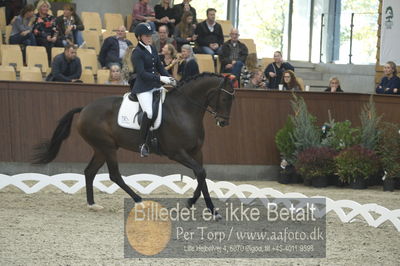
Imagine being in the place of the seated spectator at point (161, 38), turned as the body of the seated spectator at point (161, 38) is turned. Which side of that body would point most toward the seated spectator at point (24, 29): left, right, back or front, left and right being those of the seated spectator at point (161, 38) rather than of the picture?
right

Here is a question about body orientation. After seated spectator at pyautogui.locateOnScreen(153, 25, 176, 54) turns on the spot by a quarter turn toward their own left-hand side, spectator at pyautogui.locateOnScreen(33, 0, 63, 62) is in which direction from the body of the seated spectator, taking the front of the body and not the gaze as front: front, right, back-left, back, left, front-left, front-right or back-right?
back

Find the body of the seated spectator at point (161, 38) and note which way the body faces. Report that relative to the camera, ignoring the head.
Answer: toward the camera

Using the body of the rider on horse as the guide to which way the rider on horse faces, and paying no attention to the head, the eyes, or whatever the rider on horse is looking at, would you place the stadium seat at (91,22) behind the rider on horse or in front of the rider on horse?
behind

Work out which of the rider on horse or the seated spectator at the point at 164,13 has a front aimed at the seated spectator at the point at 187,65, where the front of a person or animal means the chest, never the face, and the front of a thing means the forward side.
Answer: the seated spectator at the point at 164,13

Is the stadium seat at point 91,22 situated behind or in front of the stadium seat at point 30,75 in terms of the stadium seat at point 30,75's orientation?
behind

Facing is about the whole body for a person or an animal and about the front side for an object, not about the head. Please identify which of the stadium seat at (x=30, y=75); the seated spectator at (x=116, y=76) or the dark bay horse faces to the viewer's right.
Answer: the dark bay horse

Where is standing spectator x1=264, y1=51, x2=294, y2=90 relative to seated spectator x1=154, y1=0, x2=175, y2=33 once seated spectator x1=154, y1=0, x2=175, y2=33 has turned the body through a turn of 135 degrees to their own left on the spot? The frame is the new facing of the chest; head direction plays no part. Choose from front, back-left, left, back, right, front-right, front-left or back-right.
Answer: right

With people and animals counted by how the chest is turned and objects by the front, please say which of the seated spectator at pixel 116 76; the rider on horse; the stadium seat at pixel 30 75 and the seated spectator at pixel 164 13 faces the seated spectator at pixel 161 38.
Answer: the seated spectator at pixel 164 13

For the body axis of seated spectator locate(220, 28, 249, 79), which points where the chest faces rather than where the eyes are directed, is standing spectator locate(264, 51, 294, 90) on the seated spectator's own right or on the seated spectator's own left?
on the seated spectator's own left

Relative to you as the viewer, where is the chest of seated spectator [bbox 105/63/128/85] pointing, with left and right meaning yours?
facing the viewer

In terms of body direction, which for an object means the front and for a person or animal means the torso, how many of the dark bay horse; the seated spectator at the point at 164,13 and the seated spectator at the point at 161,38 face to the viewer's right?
1

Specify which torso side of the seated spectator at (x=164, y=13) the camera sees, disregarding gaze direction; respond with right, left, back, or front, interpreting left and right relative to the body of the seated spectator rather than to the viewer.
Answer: front

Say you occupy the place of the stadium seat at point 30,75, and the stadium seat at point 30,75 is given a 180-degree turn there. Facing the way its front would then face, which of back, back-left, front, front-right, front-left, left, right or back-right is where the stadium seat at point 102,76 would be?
right

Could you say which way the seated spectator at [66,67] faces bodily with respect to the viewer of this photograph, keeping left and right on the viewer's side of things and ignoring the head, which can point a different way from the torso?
facing the viewer and to the right of the viewer

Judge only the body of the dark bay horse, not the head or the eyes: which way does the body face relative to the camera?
to the viewer's right

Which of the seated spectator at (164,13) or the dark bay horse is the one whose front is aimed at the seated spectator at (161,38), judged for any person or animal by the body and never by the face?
the seated spectator at (164,13)

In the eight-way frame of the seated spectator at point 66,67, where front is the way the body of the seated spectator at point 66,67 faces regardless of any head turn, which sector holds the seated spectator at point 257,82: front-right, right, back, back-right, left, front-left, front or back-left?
front-left

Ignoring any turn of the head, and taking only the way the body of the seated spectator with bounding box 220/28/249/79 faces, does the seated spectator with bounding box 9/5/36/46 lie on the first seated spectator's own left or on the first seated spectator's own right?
on the first seated spectator's own right

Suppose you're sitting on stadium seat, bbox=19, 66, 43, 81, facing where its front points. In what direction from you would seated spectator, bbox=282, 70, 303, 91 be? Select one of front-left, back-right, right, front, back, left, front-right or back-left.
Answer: left
